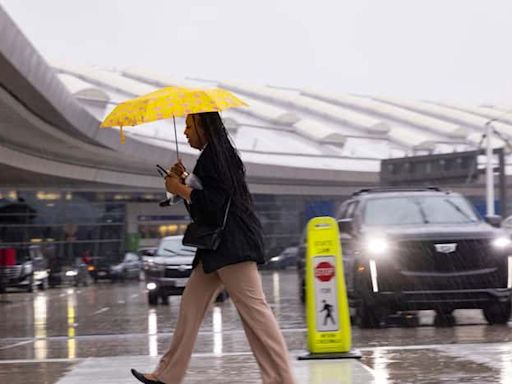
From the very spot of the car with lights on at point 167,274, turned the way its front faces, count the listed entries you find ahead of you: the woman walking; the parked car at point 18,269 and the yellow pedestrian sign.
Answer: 2

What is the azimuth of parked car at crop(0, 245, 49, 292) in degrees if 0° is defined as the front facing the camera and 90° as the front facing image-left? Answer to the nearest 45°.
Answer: approximately 315°

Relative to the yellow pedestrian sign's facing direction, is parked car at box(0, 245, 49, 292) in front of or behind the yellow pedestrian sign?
behind

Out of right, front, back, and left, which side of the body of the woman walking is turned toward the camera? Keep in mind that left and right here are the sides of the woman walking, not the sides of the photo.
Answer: left

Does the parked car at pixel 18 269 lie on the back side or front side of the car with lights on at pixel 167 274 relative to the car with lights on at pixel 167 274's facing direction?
on the back side

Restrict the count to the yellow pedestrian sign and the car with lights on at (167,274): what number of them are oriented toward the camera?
2

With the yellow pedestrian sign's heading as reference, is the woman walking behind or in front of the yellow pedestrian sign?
in front

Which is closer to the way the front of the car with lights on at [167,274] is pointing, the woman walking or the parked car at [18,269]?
the woman walking

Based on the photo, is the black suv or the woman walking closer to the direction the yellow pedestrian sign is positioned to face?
the woman walking

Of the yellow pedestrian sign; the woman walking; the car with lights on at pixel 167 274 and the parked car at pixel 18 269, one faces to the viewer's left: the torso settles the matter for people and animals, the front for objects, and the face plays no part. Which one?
the woman walking
